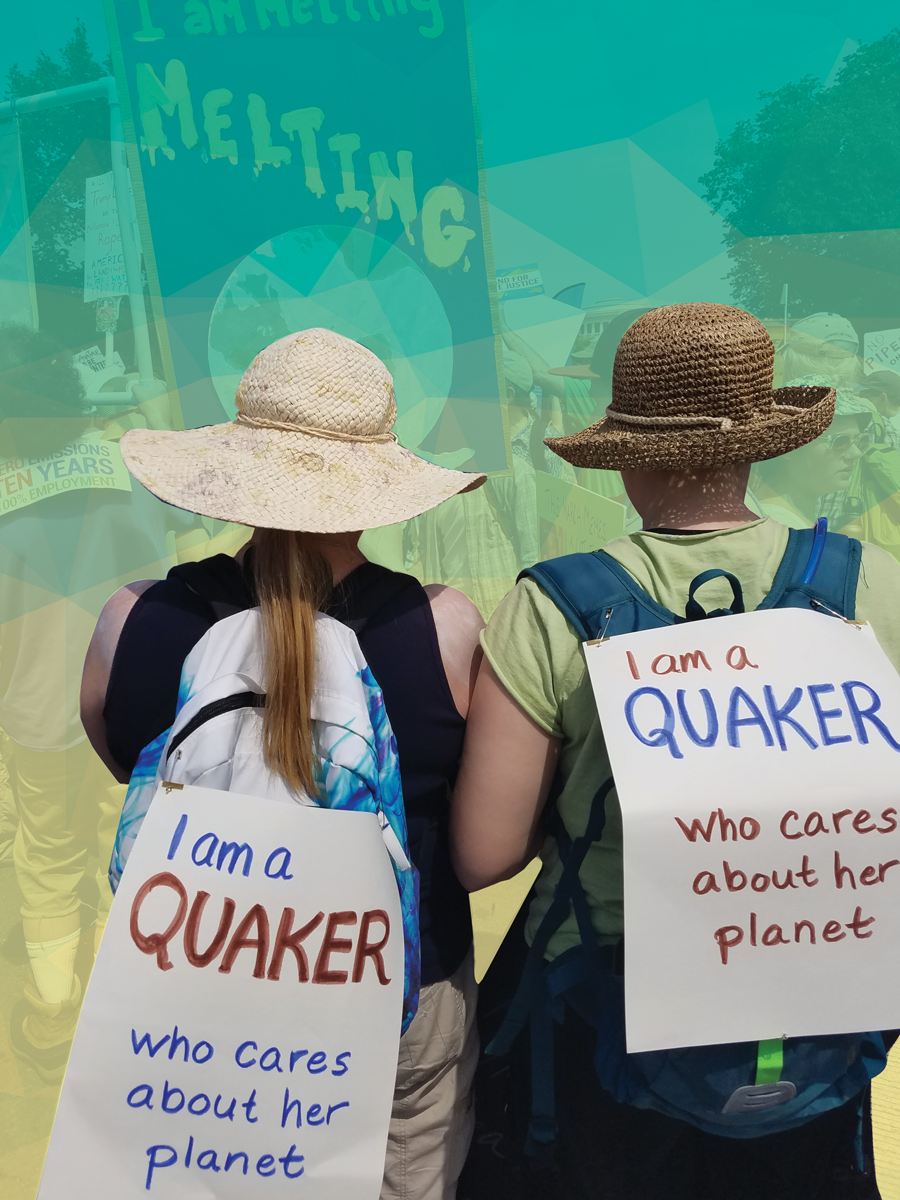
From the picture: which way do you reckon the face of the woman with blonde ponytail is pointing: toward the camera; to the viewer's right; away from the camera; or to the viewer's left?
away from the camera

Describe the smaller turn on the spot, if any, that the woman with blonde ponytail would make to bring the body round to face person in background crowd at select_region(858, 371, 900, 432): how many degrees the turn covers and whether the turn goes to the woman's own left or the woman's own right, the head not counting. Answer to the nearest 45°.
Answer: approximately 45° to the woman's own right

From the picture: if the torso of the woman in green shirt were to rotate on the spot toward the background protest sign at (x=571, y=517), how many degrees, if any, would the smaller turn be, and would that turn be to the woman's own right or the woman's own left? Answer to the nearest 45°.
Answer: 0° — they already face it

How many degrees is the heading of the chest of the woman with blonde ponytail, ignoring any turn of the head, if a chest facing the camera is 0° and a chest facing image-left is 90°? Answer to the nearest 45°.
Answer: approximately 180°

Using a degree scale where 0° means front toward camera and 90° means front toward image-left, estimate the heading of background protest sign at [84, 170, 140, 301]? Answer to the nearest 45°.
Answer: approximately 0°

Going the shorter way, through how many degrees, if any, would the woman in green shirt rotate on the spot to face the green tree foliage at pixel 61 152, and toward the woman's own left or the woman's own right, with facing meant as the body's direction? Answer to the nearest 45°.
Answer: approximately 45° to the woman's own left

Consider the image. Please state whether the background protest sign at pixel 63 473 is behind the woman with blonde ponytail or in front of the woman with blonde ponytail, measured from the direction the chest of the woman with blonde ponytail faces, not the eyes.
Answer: in front

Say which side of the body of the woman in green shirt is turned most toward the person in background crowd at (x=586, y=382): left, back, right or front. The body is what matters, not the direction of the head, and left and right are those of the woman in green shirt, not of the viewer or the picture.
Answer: front

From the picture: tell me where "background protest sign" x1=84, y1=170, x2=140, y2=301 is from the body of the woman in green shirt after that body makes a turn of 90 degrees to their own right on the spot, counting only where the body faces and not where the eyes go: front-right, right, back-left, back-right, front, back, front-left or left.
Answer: back-left

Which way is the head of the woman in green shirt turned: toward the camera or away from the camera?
away from the camera

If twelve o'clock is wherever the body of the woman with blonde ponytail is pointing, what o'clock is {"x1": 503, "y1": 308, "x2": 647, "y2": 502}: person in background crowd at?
The person in background crowd is roughly at 1 o'clock from the woman with blonde ponytail.

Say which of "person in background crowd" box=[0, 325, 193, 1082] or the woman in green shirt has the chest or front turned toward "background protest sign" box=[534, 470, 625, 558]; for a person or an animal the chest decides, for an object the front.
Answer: the woman in green shirt

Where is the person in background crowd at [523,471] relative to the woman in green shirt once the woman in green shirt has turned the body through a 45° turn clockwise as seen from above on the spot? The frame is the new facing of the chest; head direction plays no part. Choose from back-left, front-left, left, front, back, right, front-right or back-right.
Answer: front-left

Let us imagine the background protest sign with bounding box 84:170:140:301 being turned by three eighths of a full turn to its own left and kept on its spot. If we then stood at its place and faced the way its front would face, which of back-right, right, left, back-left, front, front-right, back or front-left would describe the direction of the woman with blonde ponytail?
back-right

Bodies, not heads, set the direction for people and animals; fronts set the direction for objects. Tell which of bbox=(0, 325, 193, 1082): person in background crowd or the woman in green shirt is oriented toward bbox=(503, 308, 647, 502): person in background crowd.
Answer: the woman in green shirt
